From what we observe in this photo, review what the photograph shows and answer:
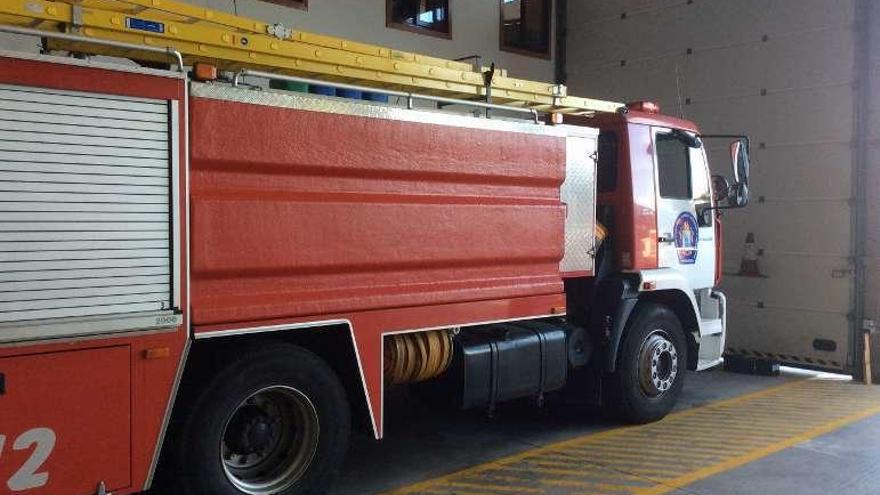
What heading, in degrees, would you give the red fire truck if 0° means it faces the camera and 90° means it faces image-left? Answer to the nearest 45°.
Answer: approximately 225°
